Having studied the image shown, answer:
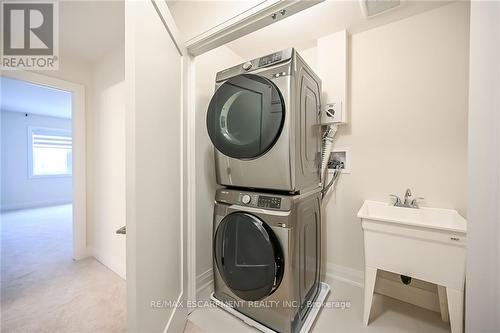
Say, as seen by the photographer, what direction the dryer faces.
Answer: facing the viewer and to the left of the viewer

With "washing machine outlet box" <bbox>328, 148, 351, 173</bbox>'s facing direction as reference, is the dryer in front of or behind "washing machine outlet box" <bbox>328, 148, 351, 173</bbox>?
in front

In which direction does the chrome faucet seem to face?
toward the camera

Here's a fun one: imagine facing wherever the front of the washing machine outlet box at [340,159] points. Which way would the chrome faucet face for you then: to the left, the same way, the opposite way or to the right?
the same way

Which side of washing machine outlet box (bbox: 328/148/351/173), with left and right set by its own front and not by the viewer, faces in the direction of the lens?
front

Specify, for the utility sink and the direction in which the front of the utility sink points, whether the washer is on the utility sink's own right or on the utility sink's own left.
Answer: on the utility sink's own right

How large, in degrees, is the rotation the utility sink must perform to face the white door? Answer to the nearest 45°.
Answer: approximately 45° to its right

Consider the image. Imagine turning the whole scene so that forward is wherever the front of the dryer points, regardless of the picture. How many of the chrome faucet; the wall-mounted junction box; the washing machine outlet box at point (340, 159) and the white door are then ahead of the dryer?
1

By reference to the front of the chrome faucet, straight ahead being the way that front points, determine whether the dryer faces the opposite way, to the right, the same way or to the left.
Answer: the same way

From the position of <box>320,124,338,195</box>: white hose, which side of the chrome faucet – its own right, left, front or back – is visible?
right

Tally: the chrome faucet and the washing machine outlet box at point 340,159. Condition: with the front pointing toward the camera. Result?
2

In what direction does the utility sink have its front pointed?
toward the camera

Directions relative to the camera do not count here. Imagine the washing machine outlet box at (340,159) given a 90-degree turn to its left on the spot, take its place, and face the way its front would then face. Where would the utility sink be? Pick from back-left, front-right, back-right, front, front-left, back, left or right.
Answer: front-right

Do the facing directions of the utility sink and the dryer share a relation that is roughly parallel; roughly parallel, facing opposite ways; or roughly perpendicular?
roughly parallel
